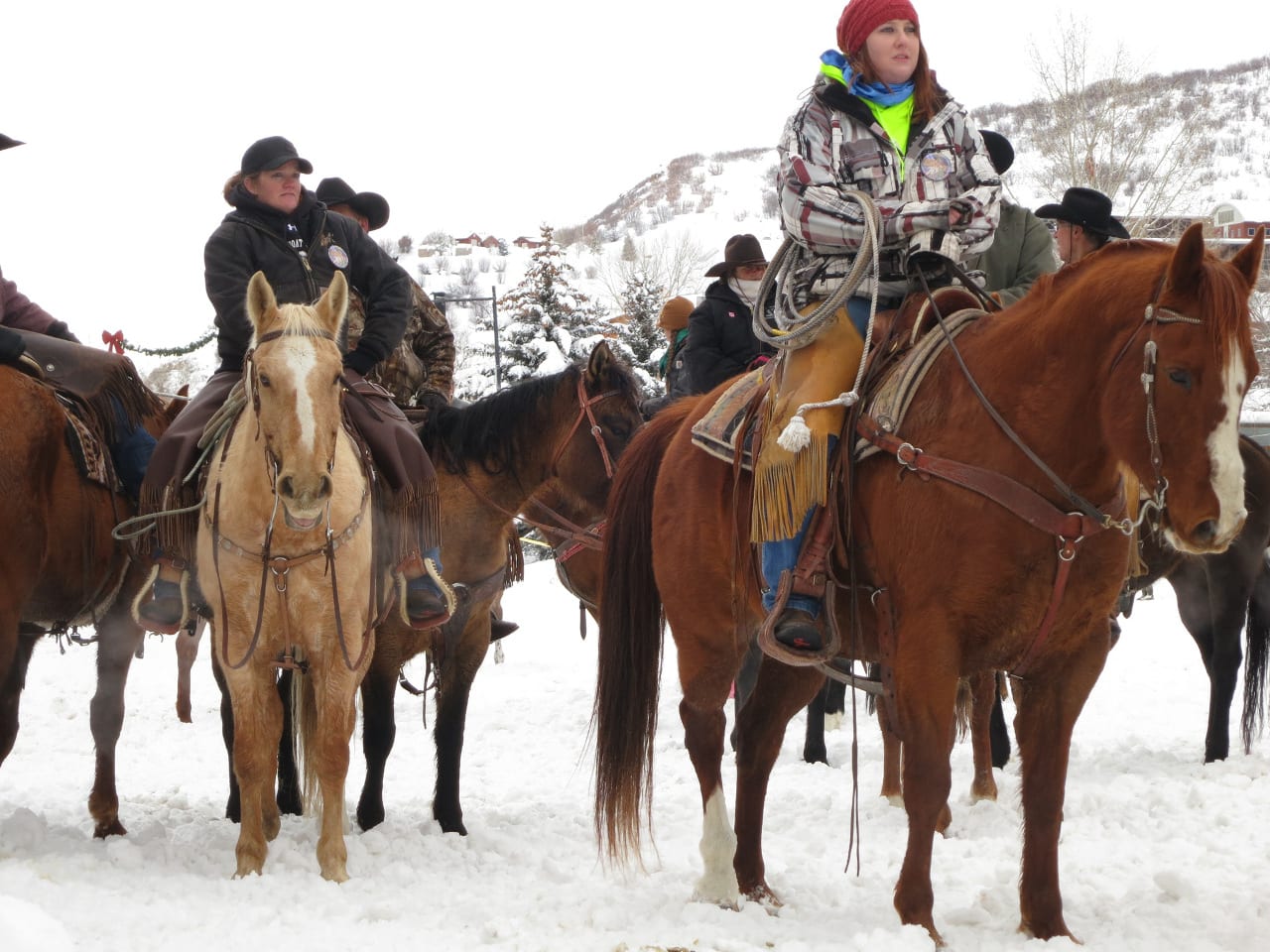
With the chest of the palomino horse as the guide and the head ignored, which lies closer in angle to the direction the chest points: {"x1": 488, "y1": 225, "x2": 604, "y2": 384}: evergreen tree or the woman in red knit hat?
the woman in red knit hat

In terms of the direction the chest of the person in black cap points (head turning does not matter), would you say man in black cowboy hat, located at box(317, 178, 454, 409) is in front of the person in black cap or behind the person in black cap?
behind

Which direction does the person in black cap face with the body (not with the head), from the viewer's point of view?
toward the camera

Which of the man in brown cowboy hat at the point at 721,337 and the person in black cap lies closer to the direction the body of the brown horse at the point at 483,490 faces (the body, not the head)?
the man in brown cowboy hat

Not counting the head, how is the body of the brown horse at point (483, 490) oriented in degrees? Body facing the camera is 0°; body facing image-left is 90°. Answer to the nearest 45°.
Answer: approximately 270°

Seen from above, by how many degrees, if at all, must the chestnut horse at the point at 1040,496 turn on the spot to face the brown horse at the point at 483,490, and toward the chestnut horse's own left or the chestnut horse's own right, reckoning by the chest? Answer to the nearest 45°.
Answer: approximately 180°

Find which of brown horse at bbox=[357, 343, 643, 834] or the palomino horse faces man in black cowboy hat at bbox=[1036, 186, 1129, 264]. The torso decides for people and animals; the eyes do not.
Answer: the brown horse

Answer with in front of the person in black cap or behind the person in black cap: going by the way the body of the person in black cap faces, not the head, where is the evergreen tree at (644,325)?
behind

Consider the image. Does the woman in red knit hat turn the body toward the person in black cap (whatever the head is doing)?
no

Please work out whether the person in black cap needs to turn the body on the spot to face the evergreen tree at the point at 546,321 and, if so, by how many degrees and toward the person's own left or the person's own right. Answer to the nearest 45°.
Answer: approximately 180°
